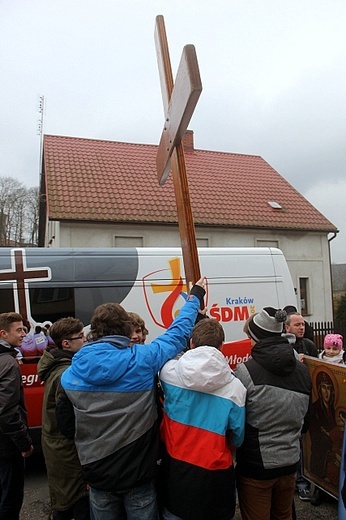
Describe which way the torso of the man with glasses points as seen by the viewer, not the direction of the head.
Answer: to the viewer's right

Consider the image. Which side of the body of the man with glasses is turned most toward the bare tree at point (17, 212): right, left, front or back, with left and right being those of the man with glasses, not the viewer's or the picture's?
left

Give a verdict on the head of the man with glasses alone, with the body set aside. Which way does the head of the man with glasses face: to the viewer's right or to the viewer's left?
to the viewer's right

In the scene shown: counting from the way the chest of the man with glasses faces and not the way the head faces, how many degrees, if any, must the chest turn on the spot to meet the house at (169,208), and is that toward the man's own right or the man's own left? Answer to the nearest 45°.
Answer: approximately 90° to the man's own left

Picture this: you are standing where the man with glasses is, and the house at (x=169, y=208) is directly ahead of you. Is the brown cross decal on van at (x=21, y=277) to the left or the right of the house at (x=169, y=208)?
left

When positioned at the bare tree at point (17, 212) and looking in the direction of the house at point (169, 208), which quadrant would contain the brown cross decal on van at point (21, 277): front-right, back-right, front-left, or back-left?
front-right

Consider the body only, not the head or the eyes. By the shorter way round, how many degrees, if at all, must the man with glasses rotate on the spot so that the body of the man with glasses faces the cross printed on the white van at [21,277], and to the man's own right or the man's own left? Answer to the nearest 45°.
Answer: approximately 90° to the man's own left
